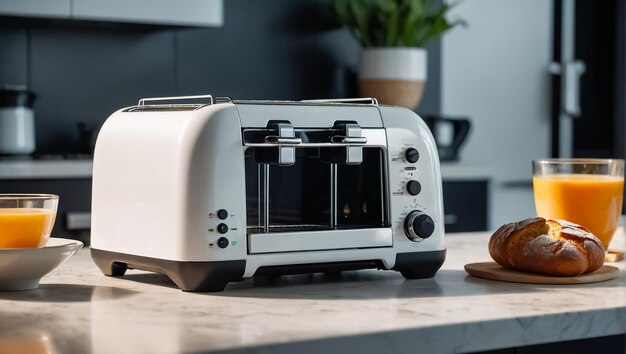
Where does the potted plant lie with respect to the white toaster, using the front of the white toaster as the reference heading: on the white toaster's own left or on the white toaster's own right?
on the white toaster's own left

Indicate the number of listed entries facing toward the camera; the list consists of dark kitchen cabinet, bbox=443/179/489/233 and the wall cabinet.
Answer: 2

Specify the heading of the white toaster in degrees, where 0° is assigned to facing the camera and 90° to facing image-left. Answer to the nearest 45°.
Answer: approximately 315°

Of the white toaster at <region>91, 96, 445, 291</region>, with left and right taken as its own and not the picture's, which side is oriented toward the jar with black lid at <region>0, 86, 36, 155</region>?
back

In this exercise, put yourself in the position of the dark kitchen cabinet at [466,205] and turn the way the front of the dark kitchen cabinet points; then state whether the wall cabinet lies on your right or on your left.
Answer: on your right

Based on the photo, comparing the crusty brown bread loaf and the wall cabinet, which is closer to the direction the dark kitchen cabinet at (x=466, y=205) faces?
the crusty brown bread loaf

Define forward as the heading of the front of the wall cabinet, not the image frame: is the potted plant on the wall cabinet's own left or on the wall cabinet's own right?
on the wall cabinet's own left

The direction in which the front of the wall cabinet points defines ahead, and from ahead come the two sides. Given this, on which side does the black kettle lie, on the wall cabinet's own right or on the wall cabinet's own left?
on the wall cabinet's own left
